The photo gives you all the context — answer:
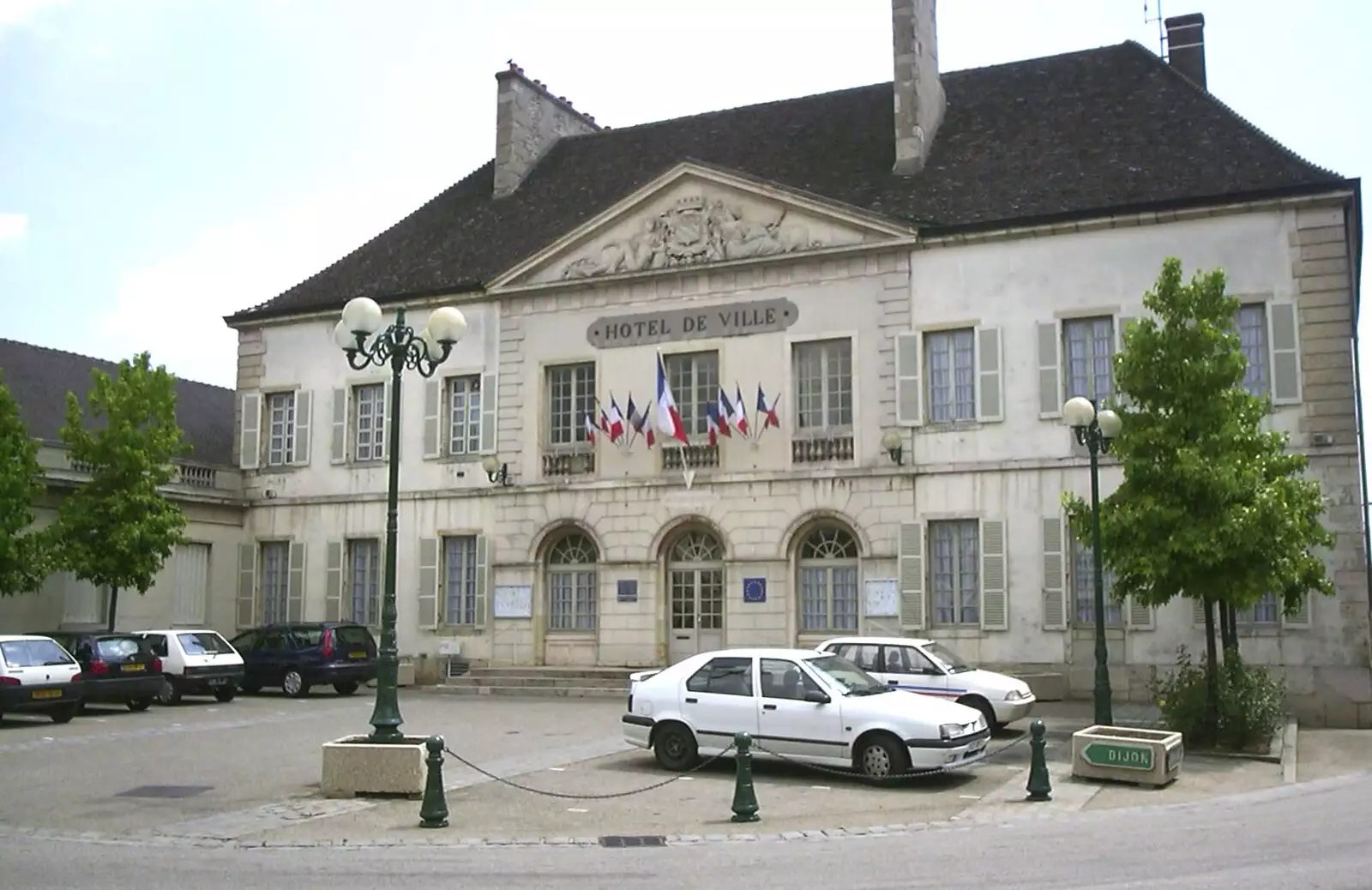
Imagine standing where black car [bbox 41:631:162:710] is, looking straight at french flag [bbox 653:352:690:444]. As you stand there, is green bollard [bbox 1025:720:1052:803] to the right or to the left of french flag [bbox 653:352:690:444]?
right

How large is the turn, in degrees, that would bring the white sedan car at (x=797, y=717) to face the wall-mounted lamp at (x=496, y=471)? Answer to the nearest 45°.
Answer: approximately 180°

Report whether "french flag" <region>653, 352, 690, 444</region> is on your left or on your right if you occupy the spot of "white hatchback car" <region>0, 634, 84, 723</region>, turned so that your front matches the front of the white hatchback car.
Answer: on your right

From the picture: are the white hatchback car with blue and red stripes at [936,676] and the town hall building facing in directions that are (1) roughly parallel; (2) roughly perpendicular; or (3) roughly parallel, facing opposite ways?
roughly perpendicular

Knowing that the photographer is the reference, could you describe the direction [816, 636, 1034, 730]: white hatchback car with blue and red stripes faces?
facing the viewer and to the right of the viewer

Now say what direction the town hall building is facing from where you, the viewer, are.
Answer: facing the viewer and to the left of the viewer

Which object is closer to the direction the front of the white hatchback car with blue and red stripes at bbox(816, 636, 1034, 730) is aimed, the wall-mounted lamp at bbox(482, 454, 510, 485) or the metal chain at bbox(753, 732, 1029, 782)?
the metal chain

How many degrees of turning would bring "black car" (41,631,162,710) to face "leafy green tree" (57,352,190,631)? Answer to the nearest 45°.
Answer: approximately 45° to its right

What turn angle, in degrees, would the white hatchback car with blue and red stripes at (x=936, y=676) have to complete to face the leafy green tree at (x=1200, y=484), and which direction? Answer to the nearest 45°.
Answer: approximately 45° to its left

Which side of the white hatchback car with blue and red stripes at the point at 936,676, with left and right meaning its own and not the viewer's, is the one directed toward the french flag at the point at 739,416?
back

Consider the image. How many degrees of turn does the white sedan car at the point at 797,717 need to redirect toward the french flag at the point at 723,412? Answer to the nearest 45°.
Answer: approximately 135° to its left
